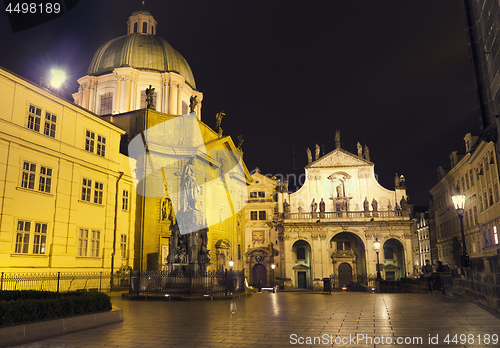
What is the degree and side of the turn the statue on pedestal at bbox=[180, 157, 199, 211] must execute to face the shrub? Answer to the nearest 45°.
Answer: approximately 45° to its right

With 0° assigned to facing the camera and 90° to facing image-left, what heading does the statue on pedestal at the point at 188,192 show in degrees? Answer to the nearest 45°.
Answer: approximately 315°
